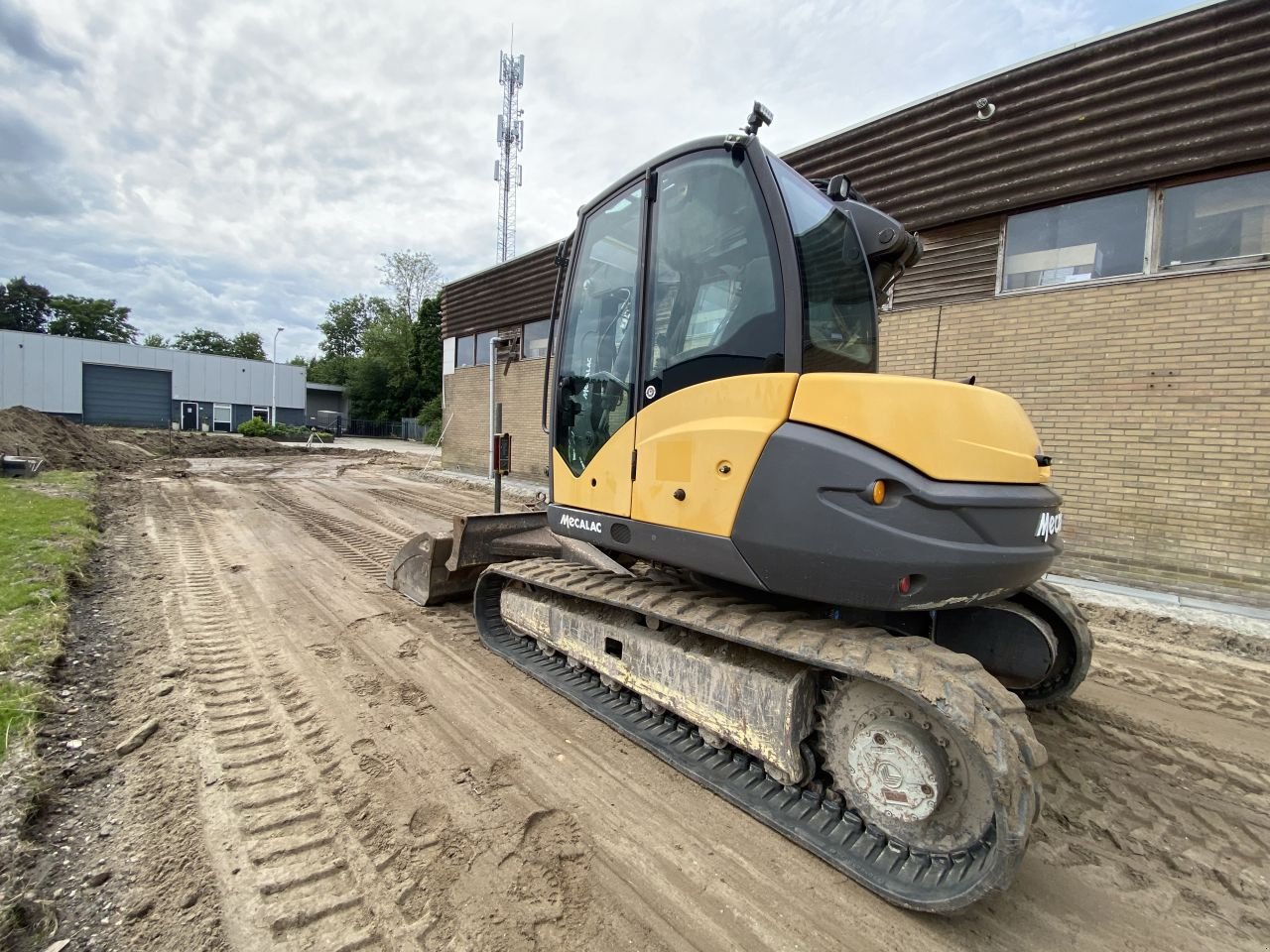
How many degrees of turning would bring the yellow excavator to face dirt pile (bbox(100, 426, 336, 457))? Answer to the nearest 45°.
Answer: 0° — it already faces it

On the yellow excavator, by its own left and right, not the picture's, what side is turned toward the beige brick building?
right

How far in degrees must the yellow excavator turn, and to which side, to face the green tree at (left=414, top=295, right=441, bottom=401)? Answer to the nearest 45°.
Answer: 0° — it already faces it

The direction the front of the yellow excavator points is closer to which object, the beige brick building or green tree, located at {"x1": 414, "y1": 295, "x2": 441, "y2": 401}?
the green tree

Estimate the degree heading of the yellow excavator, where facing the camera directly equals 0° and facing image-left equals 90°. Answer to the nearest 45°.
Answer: approximately 135°

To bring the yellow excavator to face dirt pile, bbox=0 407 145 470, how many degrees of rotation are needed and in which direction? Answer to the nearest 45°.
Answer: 0° — it already faces it
